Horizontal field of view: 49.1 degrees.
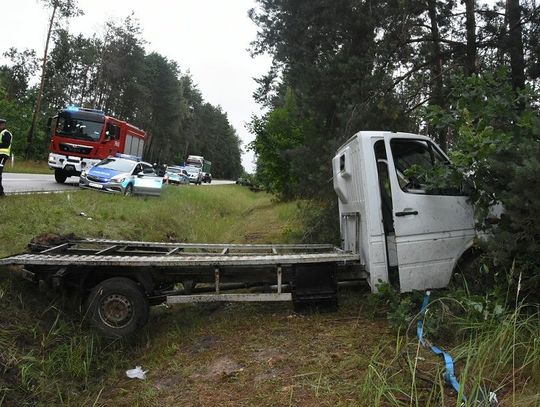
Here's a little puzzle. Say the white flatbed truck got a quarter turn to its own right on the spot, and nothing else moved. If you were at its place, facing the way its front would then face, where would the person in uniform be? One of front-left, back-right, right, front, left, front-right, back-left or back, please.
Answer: back-right

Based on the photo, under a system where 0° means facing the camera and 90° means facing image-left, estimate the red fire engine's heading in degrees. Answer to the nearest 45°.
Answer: approximately 45°

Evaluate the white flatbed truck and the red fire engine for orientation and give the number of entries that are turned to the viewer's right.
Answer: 1

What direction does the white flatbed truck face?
to the viewer's right

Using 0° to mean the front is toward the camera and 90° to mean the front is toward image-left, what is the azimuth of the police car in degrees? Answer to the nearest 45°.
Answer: approximately 45°

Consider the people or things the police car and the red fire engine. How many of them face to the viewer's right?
0

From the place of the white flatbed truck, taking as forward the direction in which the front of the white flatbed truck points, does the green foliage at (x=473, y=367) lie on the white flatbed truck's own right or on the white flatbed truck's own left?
on the white flatbed truck's own right

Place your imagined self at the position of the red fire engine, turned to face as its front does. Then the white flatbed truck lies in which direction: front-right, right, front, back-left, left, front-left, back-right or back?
front-left

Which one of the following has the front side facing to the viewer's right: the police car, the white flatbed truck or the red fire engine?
the white flatbed truck

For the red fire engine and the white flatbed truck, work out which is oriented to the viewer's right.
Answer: the white flatbed truck
